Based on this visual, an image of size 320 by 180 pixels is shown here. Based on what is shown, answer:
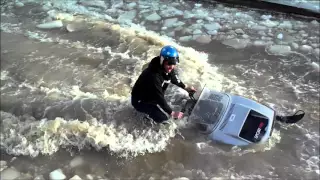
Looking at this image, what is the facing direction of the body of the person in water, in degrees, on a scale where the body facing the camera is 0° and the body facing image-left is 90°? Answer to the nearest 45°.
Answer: approximately 315°

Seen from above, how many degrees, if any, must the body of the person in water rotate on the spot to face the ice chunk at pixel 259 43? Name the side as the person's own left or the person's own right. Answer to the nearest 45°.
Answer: approximately 90° to the person's own left

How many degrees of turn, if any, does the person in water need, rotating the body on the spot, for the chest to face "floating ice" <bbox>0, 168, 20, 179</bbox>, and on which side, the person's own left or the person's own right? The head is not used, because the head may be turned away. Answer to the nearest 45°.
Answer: approximately 90° to the person's own right

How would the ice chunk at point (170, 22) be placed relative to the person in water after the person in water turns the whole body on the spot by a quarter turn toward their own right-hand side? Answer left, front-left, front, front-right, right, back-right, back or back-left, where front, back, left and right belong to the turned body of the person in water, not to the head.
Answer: back-right

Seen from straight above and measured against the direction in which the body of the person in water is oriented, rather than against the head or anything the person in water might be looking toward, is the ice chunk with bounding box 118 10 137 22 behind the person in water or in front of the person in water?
behind

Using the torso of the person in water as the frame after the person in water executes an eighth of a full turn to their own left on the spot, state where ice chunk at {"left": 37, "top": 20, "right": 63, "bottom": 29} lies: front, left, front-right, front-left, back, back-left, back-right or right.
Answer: back-left

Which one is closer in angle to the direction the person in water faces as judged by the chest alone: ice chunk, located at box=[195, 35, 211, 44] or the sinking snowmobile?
the sinking snowmobile

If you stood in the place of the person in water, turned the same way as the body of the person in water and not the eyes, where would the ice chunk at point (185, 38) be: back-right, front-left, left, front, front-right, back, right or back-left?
back-left

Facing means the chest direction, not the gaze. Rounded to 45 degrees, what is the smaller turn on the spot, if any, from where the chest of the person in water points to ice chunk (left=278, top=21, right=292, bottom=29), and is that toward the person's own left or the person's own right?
approximately 90° to the person's own left

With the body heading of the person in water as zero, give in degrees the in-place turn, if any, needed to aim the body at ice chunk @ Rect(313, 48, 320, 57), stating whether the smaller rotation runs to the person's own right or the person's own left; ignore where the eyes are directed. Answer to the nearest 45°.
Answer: approximately 90° to the person's own left
